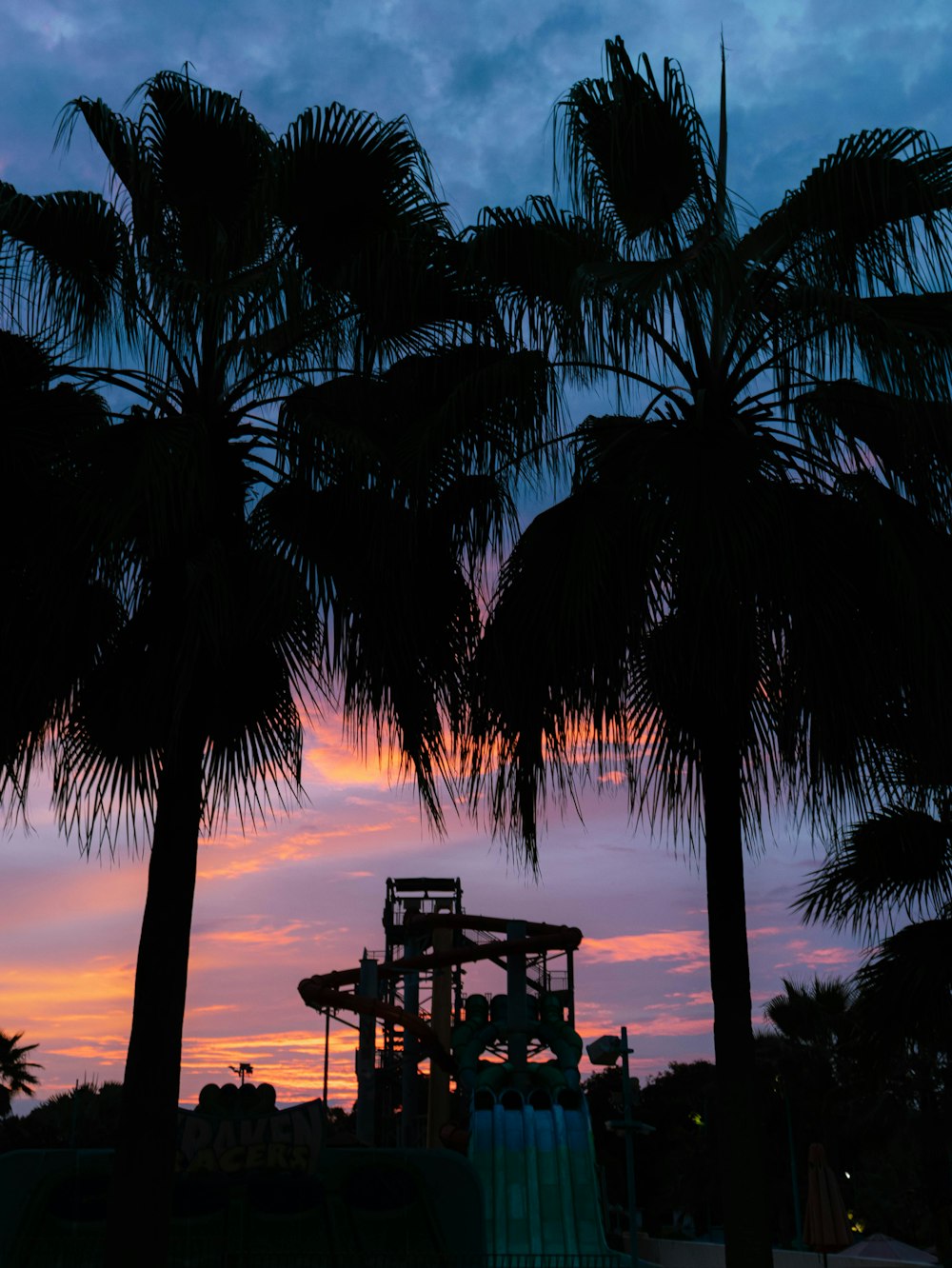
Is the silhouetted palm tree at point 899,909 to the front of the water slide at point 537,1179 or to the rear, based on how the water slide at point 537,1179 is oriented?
to the front

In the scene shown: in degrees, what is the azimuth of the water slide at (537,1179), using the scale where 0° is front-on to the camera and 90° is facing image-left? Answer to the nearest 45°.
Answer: approximately 0°

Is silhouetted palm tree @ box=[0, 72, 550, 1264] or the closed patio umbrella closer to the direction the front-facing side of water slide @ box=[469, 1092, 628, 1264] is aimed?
the silhouetted palm tree

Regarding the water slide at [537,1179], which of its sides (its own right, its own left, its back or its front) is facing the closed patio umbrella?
left

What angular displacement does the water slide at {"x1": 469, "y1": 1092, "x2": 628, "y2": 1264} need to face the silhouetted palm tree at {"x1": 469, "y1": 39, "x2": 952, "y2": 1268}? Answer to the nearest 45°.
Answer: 0° — it already faces it

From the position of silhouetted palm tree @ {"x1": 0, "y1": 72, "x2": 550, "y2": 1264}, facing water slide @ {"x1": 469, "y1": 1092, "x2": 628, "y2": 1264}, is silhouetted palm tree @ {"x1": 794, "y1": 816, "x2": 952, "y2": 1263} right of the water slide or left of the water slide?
right

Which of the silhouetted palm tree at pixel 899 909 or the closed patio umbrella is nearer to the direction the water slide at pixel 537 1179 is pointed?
the silhouetted palm tree

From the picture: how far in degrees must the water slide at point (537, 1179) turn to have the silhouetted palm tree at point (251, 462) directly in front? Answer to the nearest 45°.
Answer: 0° — it already faces it
